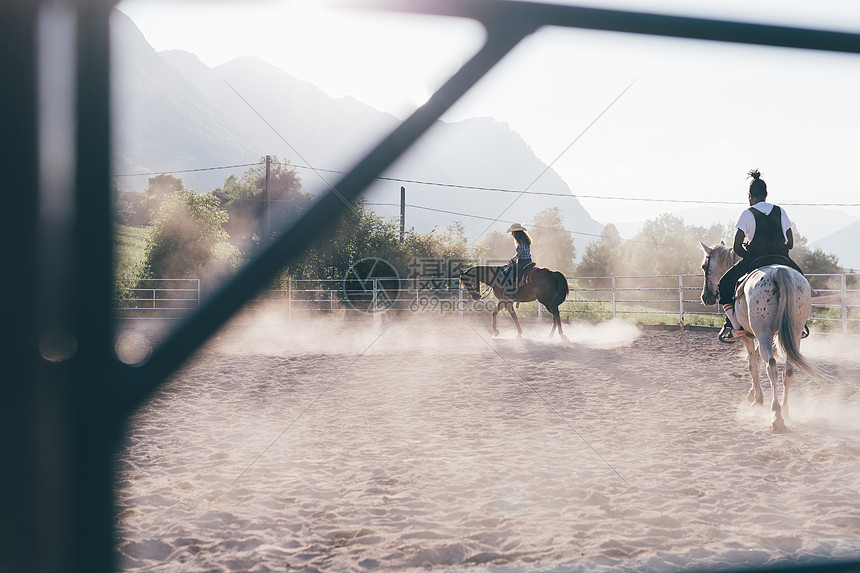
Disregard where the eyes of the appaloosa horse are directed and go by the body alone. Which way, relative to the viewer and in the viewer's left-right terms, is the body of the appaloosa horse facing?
facing away from the viewer and to the left of the viewer

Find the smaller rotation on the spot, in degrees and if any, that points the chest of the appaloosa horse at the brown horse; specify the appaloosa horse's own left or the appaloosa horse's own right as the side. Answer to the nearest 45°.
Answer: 0° — it already faces it

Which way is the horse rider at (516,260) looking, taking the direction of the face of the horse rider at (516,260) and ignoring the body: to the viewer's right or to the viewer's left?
to the viewer's left

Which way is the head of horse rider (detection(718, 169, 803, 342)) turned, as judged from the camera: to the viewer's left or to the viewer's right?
to the viewer's left

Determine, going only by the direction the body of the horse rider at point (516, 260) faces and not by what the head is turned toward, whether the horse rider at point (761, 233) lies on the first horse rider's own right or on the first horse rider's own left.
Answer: on the first horse rider's own left

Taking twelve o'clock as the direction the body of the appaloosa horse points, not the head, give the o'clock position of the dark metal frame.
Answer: The dark metal frame is roughly at 6 o'clock from the appaloosa horse.

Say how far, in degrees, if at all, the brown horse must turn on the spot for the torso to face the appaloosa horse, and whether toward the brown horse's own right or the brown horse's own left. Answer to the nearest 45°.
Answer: approximately 90° to the brown horse's own left

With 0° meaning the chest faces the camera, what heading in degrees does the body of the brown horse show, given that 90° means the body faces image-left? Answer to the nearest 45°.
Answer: approximately 90°

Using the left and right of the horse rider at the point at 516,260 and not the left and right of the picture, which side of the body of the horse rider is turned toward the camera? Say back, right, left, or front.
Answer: left
